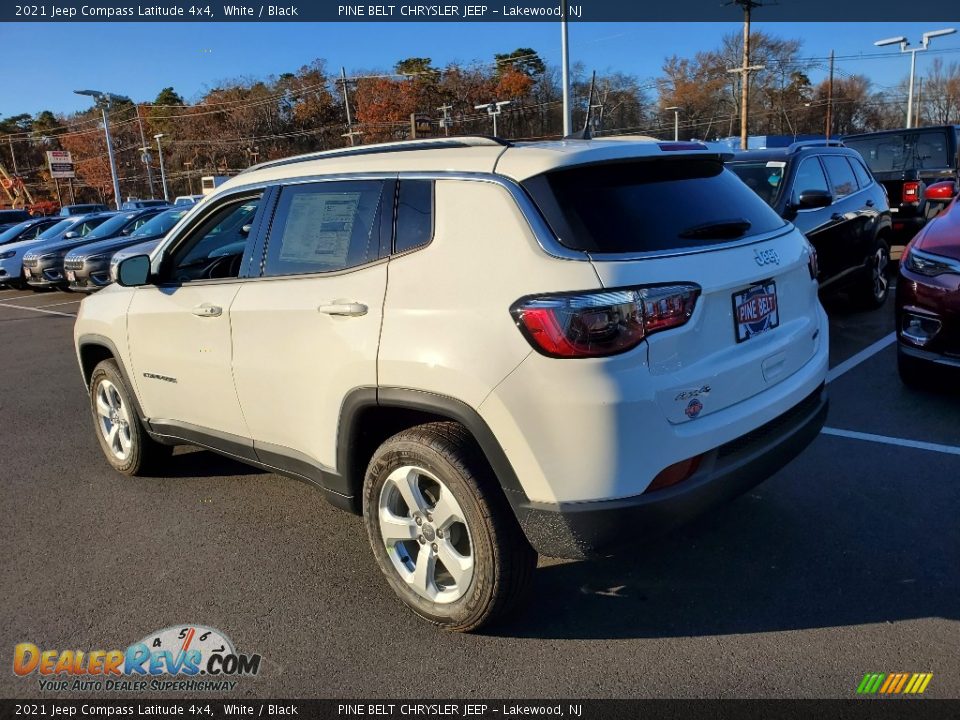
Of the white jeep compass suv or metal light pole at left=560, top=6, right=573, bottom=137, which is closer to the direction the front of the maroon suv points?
the white jeep compass suv

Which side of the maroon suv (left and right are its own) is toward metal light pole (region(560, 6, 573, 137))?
right

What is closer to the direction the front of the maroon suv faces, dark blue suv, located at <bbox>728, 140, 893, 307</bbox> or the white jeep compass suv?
the white jeep compass suv

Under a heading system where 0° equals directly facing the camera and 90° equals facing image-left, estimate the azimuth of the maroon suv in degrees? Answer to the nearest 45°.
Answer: approximately 45°

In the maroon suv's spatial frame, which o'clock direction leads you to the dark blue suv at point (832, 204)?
The dark blue suv is roughly at 4 o'clock from the maroon suv.

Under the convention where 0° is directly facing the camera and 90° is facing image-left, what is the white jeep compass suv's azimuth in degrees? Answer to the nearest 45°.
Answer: approximately 135°

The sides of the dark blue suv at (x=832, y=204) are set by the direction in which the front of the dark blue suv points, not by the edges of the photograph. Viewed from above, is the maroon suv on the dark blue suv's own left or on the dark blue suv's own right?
on the dark blue suv's own left
